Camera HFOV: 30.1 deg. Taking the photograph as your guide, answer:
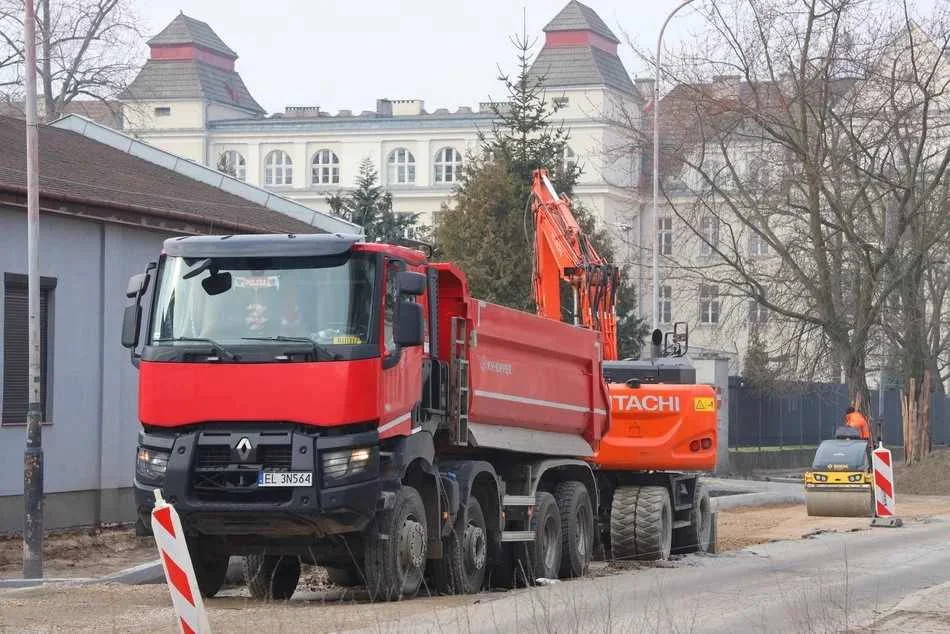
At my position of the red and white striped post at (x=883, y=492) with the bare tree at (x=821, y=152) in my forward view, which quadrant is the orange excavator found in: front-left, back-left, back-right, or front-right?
back-left

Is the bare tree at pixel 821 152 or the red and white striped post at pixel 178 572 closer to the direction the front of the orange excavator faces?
the bare tree

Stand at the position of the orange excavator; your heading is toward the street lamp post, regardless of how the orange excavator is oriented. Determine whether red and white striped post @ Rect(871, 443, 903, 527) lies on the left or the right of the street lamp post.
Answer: right

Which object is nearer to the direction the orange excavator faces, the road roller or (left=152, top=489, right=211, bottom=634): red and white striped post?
the road roller

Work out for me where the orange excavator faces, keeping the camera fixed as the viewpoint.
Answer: facing away from the viewer and to the left of the viewer

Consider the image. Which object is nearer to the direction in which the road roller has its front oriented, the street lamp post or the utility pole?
the utility pole

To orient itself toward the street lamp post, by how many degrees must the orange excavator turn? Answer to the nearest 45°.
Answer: approximately 45° to its right

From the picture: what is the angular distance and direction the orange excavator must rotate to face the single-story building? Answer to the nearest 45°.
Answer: approximately 45° to its left

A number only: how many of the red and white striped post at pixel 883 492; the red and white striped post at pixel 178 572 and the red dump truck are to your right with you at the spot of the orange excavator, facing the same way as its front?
1

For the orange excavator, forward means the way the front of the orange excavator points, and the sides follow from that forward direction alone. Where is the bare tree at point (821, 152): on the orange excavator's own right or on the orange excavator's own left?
on the orange excavator's own right

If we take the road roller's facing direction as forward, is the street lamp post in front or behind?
behind

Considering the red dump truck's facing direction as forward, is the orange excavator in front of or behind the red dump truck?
behind

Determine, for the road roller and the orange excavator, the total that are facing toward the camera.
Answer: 1

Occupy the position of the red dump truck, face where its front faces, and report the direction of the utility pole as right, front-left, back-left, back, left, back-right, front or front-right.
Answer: right

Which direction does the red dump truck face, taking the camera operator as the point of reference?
facing the viewer and to the left of the viewer

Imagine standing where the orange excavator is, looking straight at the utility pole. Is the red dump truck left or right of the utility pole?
left

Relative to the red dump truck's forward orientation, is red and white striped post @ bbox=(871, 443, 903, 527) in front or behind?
behind
